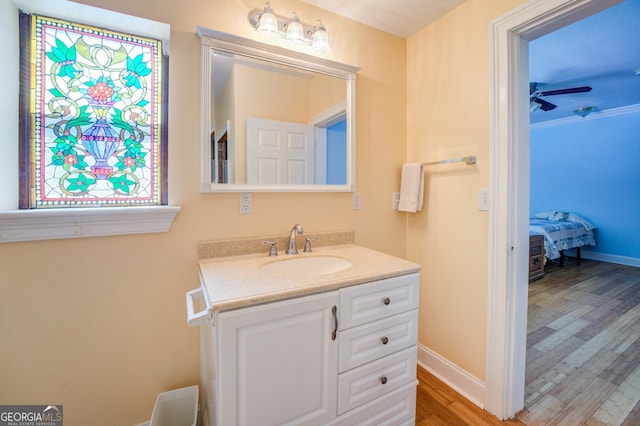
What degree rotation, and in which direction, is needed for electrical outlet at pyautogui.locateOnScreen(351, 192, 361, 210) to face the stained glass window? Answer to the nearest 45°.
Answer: approximately 90° to its right

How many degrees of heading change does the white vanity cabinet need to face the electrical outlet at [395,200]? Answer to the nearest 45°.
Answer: approximately 90° to its left

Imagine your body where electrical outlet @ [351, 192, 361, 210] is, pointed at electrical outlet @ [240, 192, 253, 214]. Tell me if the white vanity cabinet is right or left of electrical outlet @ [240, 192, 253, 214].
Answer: left

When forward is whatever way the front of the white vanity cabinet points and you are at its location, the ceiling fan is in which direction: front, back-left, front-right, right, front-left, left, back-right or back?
left

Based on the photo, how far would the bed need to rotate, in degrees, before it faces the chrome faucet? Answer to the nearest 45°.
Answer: approximately 45° to its right

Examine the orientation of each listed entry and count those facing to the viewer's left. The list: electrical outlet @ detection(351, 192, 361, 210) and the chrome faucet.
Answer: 0

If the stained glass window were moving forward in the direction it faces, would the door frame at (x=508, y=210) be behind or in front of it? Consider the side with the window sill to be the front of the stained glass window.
in front

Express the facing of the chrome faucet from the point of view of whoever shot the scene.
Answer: facing the viewer and to the right of the viewer

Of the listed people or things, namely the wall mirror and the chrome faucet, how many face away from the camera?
0

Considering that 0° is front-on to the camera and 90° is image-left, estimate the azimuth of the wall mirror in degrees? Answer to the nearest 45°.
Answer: approximately 315°
